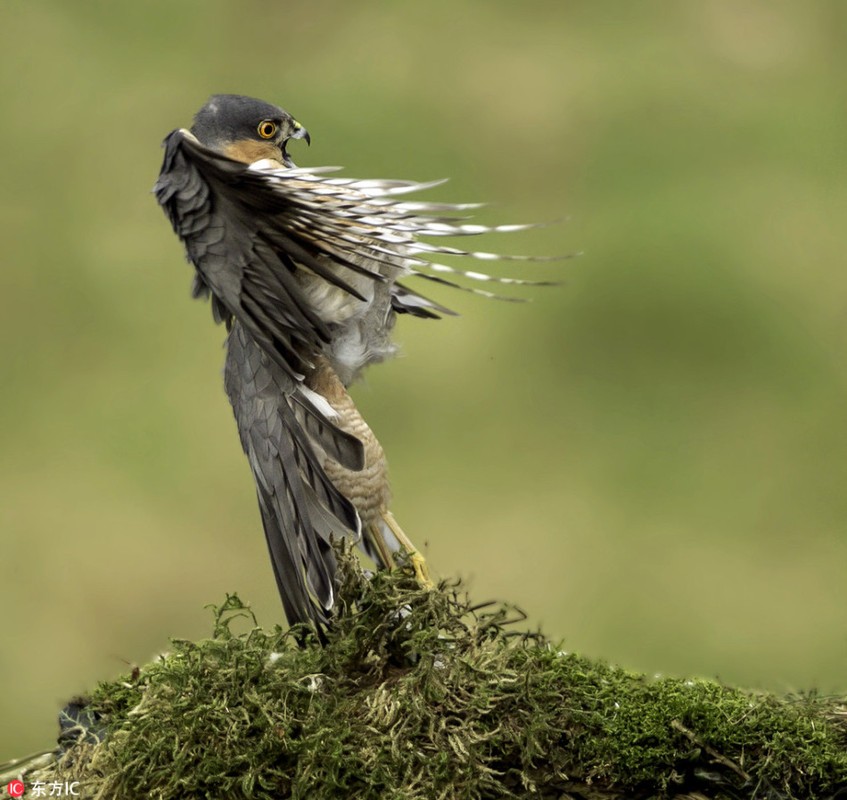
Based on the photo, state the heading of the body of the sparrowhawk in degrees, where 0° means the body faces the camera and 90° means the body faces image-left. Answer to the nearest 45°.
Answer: approximately 270°
